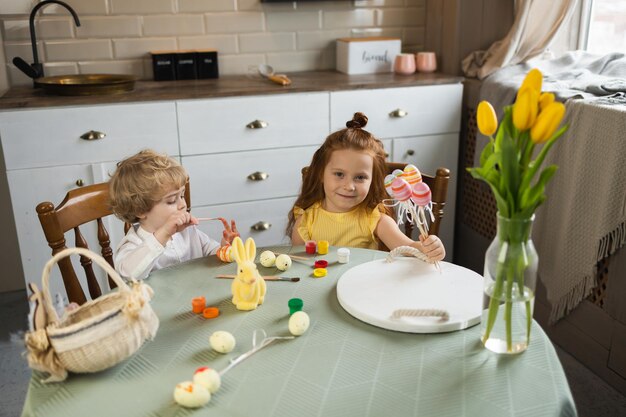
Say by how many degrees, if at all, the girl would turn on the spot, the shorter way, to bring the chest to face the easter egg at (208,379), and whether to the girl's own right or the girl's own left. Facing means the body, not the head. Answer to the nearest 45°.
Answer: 0° — they already face it

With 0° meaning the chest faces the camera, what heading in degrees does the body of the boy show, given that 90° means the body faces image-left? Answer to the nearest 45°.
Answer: approximately 315°

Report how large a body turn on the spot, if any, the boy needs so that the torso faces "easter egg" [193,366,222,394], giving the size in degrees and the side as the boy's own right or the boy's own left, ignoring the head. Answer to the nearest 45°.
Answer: approximately 45° to the boy's own right

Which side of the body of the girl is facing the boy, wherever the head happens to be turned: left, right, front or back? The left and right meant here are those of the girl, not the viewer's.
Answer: right

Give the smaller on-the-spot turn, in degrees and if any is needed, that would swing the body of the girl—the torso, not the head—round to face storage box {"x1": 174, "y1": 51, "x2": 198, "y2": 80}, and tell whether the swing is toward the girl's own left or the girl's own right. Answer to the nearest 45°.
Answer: approximately 135° to the girl's own right

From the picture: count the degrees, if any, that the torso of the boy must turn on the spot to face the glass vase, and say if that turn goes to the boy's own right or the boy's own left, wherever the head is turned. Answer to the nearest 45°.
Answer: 0° — they already face it

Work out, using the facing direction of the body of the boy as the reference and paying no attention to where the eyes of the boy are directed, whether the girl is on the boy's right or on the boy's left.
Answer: on the boy's left

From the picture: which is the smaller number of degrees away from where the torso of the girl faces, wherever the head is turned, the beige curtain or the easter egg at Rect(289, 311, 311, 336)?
the easter egg

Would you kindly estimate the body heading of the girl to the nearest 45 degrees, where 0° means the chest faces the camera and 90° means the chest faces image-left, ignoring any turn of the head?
approximately 0°

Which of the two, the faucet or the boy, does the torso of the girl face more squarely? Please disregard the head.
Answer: the boy

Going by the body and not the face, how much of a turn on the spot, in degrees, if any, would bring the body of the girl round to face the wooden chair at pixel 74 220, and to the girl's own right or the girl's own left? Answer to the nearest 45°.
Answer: approximately 90° to the girl's own right
